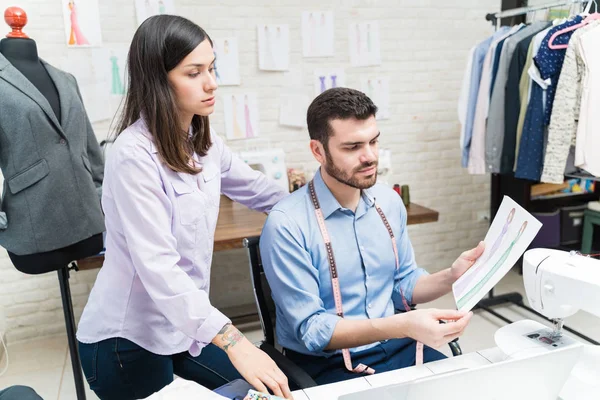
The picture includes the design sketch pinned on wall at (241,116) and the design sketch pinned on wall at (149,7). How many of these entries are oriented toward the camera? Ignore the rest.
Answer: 2

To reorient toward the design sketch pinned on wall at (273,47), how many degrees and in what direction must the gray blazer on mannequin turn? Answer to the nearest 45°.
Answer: approximately 90° to its left

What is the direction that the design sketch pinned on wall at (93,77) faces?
toward the camera

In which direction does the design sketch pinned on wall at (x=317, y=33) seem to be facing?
toward the camera

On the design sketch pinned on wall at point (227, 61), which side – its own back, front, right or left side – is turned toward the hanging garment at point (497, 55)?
left

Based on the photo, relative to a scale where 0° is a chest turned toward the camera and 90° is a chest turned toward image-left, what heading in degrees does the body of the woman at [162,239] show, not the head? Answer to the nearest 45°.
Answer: approximately 315°

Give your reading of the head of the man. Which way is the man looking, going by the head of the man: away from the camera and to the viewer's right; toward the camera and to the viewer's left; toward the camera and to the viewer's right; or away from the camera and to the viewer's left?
toward the camera and to the viewer's right

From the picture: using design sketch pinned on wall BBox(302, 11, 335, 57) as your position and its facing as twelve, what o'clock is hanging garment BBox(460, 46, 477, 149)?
The hanging garment is roughly at 9 o'clock from the design sketch pinned on wall.

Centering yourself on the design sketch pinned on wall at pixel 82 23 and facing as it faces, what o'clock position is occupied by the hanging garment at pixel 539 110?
The hanging garment is roughly at 10 o'clock from the design sketch pinned on wall.

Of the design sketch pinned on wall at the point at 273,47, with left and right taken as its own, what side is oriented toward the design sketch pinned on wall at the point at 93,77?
right

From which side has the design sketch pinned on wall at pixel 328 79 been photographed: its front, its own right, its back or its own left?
front

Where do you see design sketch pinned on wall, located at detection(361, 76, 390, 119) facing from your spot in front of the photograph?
facing the viewer

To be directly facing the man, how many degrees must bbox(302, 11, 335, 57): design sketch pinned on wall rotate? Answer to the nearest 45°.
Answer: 0° — it already faces them
